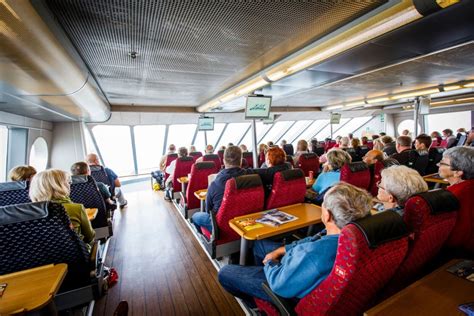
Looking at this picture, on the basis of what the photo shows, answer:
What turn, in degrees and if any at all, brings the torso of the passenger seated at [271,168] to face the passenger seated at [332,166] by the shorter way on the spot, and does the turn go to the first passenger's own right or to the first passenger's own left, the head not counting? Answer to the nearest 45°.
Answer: approximately 135° to the first passenger's own right

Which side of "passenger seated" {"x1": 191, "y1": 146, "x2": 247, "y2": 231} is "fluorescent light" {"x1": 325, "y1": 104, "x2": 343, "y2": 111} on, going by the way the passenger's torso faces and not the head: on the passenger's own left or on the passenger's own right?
on the passenger's own right

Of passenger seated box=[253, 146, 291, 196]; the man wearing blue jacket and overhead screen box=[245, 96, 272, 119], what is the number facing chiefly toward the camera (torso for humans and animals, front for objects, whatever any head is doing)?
1

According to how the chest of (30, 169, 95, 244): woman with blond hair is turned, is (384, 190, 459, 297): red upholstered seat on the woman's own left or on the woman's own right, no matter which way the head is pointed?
on the woman's own right

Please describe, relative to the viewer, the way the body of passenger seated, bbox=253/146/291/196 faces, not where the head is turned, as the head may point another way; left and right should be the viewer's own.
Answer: facing away from the viewer and to the left of the viewer

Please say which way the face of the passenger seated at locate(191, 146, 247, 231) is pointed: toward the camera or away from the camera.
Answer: away from the camera

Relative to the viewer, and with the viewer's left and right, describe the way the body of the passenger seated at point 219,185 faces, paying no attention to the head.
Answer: facing away from the viewer and to the left of the viewer

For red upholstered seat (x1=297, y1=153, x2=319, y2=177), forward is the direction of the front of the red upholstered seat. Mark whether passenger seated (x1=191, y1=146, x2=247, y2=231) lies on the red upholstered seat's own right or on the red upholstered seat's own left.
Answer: on the red upholstered seat's own left

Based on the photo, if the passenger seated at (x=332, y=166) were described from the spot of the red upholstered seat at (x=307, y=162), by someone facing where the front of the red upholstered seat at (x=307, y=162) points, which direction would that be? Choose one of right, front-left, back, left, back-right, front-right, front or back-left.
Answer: back-left
